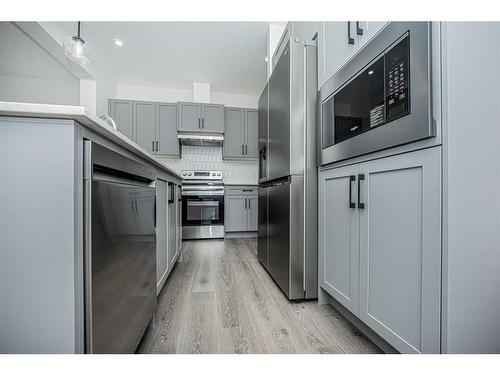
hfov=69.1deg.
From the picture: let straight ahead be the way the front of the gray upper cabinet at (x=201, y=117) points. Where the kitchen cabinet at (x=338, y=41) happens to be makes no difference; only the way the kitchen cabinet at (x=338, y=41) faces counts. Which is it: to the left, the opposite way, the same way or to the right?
to the right

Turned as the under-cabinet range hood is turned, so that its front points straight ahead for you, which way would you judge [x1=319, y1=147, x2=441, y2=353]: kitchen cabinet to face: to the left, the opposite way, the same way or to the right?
to the right

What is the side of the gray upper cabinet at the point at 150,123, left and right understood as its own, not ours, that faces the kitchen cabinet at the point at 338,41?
front

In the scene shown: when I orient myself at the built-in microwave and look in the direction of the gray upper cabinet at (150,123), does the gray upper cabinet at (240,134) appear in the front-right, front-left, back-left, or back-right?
front-right

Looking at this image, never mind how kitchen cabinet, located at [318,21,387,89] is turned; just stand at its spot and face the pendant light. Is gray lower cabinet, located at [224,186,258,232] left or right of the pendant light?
right

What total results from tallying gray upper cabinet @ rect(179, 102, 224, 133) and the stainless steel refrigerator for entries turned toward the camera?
1

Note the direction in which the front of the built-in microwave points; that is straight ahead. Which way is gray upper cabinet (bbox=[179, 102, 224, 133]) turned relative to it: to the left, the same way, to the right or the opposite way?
to the left

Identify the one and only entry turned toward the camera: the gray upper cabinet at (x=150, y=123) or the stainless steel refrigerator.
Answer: the gray upper cabinet

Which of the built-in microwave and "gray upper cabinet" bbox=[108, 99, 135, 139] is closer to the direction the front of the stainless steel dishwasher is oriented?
the built-in microwave

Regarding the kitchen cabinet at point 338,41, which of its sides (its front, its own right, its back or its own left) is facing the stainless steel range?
right

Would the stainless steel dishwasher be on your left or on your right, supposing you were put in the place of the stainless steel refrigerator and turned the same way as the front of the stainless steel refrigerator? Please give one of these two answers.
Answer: on your left

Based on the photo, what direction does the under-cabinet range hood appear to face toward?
toward the camera

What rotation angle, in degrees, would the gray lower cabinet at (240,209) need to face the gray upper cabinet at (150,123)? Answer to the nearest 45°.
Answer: approximately 90° to its right

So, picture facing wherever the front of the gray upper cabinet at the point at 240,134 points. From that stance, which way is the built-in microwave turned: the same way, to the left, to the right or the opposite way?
to the right

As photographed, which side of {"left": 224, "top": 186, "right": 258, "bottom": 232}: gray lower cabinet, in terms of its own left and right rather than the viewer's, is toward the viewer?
front
